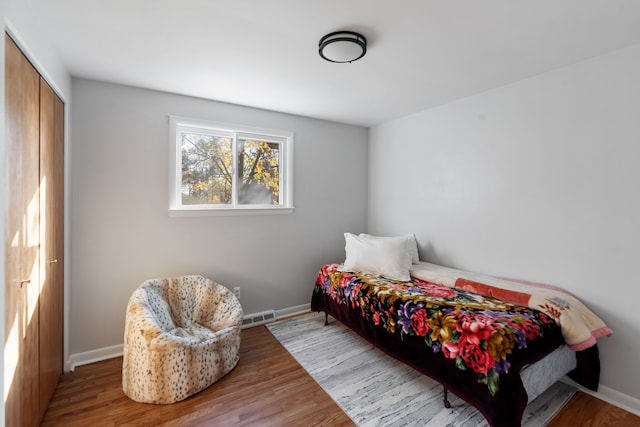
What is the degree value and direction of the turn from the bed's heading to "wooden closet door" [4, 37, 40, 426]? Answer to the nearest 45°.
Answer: approximately 90° to its right

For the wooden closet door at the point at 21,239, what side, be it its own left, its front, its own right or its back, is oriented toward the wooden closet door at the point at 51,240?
left

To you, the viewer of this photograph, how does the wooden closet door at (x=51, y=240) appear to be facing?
facing to the right of the viewer

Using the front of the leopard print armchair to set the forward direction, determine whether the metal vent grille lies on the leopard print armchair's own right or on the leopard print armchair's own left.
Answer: on the leopard print armchair's own left

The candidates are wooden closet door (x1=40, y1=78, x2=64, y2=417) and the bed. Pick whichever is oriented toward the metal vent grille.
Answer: the wooden closet door

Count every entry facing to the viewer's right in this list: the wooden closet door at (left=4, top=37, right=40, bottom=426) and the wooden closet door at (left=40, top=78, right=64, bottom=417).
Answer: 2

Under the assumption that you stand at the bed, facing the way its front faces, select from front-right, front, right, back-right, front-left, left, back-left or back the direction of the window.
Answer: back-right

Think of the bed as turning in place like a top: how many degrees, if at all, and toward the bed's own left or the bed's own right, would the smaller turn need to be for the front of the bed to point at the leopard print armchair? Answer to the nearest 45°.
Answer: approximately 90° to the bed's own right

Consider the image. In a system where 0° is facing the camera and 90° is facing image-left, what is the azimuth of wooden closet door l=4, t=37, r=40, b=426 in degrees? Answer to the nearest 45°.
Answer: approximately 270°
